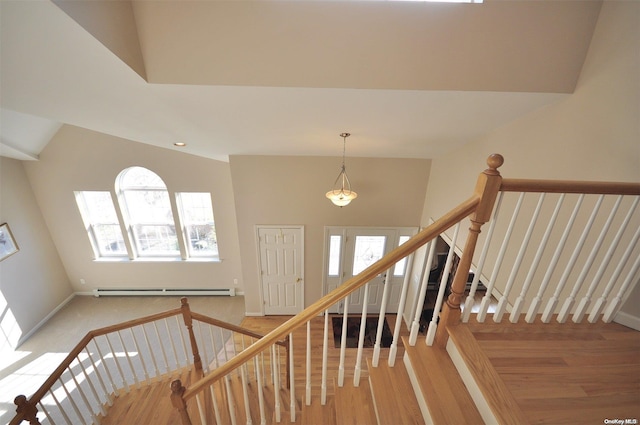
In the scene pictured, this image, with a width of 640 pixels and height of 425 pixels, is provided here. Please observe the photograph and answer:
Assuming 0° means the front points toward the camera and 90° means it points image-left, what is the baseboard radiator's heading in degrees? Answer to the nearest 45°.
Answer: approximately 0°

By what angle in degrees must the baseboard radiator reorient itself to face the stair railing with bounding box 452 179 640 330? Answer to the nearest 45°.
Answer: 0° — it already faces it

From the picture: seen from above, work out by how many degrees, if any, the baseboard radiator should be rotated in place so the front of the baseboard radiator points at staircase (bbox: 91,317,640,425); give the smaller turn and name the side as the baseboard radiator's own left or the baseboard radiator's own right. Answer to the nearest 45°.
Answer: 0° — it already faces it
